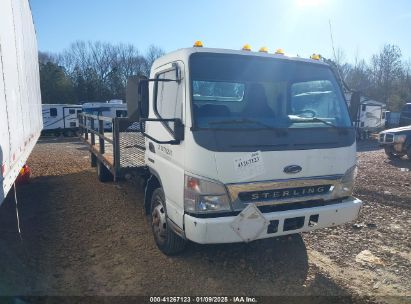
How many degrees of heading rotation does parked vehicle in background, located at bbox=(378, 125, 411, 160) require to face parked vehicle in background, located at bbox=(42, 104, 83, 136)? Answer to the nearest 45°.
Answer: approximately 45° to its right

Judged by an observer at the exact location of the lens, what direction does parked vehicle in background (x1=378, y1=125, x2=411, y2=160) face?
facing the viewer and to the left of the viewer

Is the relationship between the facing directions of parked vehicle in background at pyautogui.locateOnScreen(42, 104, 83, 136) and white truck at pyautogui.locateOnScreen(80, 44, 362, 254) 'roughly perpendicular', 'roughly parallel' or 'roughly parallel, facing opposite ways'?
roughly perpendicular

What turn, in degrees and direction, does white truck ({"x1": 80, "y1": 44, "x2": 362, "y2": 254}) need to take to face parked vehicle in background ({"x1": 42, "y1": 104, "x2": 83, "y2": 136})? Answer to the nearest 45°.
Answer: approximately 180°

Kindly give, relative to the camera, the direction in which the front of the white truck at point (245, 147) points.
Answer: facing the viewer and to the right of the viewer

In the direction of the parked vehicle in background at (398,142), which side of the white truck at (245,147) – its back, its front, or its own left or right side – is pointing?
left
